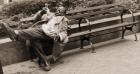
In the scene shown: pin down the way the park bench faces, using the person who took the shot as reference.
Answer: facing the viewer and to the right of the viewer
